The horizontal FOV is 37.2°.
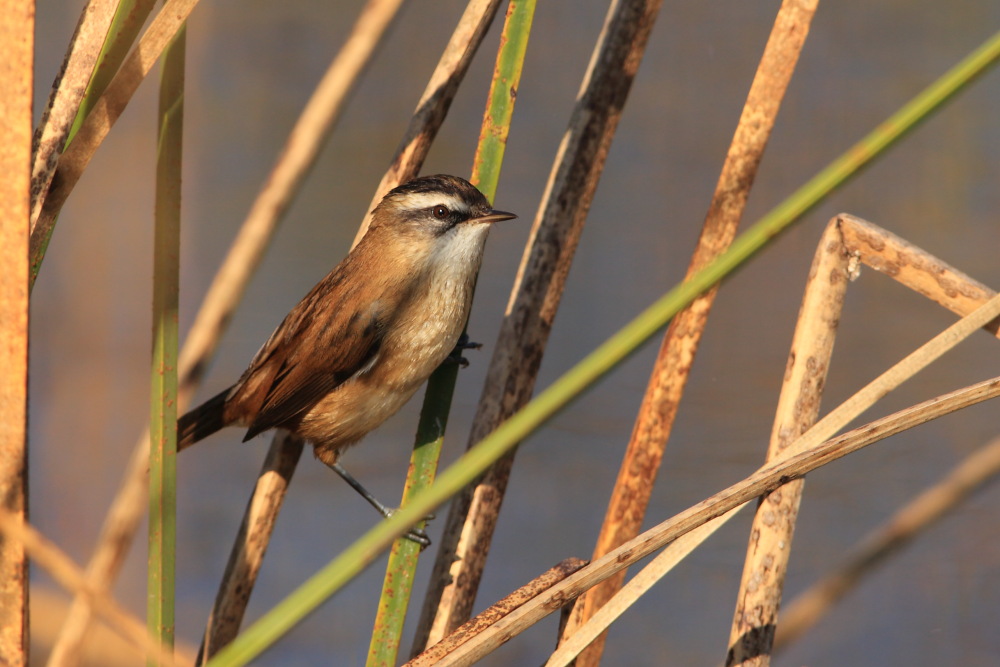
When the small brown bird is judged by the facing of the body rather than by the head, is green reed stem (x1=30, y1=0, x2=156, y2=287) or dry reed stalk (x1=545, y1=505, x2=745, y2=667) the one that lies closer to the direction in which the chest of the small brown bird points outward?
the dry reed stalk

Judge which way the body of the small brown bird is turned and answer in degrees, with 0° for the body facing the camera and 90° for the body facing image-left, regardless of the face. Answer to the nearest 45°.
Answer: approximately 270°
